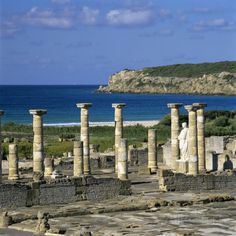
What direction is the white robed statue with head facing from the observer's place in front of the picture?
facing the viewer and to the left of the viewer

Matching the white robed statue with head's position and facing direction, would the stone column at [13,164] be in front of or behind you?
in front

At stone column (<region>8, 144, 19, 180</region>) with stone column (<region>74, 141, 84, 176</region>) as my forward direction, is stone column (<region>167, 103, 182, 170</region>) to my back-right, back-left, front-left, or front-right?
front-left

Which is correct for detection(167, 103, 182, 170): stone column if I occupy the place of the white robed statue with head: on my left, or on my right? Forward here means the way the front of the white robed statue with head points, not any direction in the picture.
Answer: on my right

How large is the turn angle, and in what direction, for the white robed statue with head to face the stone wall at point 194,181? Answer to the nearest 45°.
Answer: approximately 45° to its left
